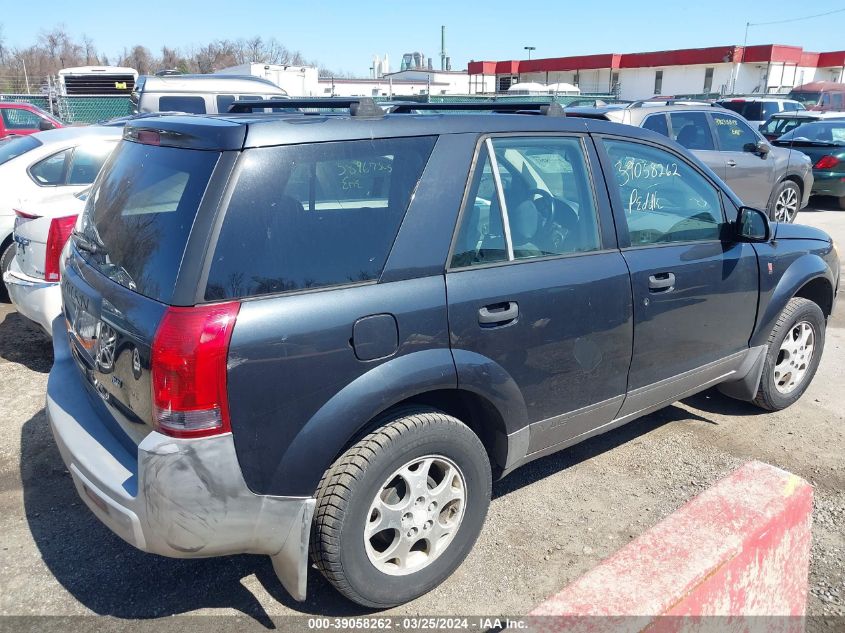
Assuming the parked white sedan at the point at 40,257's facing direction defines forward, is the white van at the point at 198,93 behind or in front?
in front

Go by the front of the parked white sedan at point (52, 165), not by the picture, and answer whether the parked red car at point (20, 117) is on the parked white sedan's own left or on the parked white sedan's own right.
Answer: on the parked white sedan's own left

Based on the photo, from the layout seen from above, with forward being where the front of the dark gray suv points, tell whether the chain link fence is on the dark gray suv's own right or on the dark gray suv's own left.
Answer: on the dark gray suv's own left

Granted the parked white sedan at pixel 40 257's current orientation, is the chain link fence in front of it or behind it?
in front

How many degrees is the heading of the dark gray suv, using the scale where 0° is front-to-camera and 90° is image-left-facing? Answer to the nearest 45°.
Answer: approximately 225°

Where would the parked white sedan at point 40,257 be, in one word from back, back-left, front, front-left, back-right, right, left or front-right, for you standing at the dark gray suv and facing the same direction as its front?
left

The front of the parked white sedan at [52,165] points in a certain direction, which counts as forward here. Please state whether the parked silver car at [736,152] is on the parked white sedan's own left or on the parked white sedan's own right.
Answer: on the parked white sedan's own right

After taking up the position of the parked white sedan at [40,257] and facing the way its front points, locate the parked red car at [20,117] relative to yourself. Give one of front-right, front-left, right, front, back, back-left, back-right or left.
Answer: front-left

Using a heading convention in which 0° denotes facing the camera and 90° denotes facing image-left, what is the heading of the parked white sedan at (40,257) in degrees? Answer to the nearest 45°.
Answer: approximately 225°

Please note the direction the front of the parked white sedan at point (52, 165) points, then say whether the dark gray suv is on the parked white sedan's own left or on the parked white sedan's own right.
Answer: on the parked white sedan's own right
